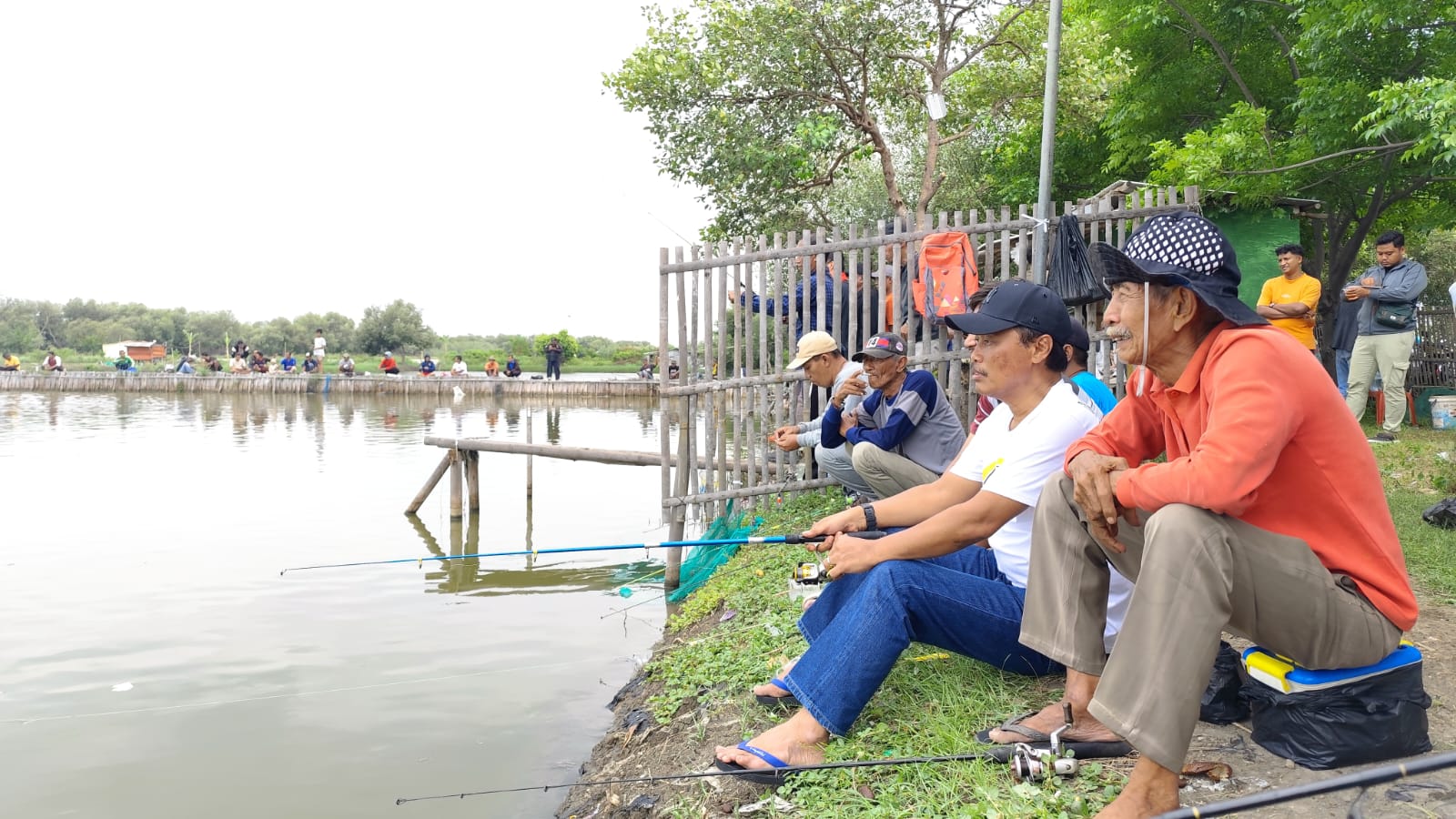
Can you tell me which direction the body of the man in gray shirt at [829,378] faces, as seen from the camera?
to the viewer's left

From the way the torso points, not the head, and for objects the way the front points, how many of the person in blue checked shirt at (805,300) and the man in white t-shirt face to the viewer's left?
2

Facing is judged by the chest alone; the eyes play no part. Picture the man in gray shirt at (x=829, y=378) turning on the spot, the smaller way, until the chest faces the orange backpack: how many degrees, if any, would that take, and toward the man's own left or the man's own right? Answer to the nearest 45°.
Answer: approximately 135° to the man's own right

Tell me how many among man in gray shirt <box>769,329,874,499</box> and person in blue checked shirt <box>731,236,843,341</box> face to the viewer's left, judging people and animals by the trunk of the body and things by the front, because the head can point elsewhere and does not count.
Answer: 2

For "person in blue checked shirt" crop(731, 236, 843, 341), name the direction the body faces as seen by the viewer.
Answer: to the viewer's left

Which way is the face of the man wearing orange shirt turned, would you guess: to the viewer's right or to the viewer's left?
to the viewer's left

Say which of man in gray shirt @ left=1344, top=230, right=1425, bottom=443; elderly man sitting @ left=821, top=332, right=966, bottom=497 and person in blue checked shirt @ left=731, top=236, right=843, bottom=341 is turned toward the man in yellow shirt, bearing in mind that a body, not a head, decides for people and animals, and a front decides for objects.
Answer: the man in gray shirt

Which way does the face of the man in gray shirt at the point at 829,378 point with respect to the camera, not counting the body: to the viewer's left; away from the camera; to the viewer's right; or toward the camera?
to the viewer's left

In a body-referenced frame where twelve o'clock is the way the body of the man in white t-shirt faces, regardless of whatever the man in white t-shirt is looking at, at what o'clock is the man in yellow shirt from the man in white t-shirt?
The man in yellow shirt is roughly at 4 o'clock from the man in white t-shirt.

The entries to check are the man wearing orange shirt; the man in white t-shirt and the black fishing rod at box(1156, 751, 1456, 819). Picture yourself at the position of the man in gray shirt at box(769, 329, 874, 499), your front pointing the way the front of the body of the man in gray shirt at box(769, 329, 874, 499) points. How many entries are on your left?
3

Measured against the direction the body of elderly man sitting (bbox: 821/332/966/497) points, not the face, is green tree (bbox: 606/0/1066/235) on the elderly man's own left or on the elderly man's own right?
on the elderly man's own right

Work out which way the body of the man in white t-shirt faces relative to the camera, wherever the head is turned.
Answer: to the viewer's left

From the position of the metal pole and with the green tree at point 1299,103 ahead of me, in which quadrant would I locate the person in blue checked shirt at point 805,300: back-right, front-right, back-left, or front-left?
back-left
